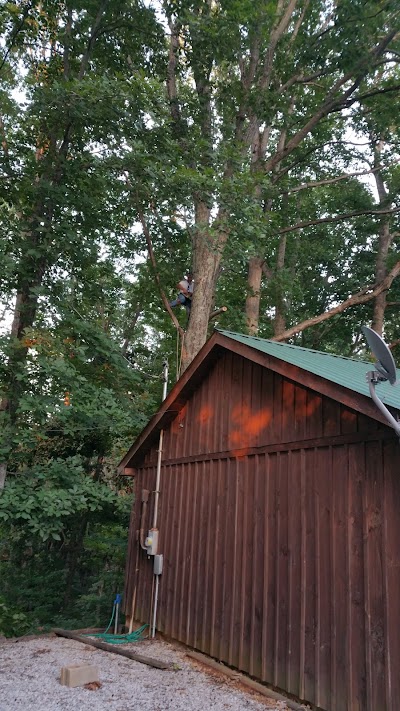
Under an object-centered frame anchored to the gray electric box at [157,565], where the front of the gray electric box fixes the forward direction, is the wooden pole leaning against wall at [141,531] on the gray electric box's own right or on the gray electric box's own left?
on the gray electric box's own right

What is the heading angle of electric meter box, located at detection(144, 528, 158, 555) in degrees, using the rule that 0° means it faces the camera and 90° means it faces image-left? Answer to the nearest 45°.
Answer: approximately 45°

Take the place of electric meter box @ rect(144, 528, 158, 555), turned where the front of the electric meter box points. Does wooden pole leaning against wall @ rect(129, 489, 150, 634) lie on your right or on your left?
on your right

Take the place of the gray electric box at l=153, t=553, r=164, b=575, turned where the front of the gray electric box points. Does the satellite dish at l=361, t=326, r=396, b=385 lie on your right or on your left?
on your left

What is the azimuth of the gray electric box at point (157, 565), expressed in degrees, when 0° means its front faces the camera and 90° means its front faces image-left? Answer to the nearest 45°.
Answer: approximately 45°
